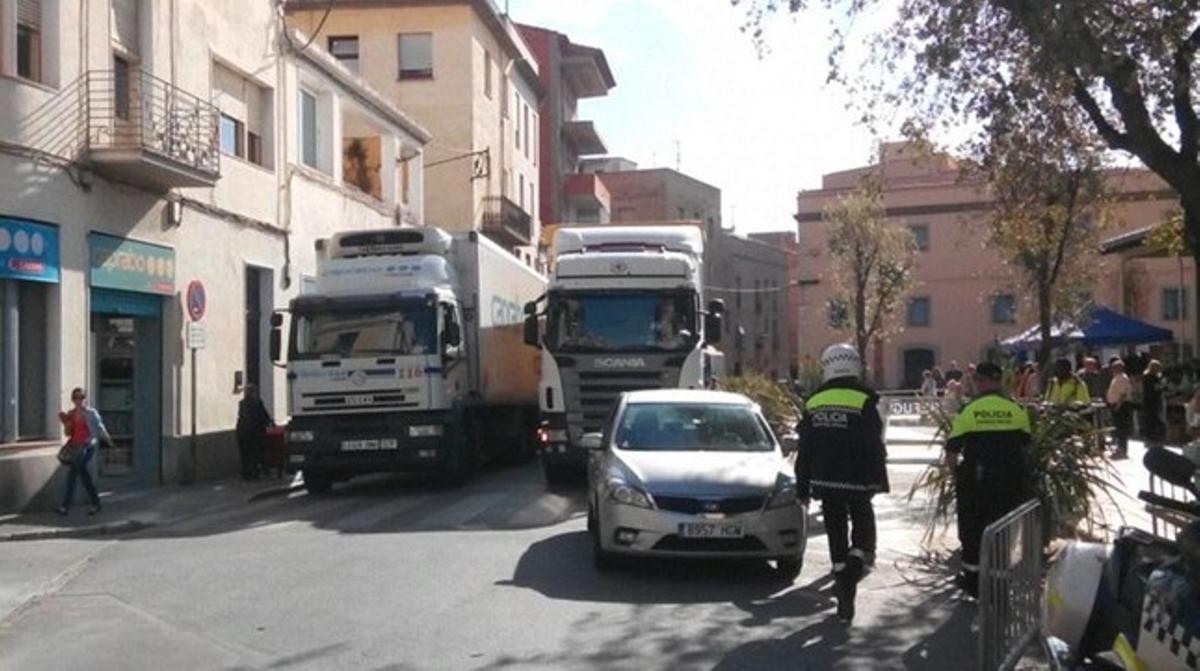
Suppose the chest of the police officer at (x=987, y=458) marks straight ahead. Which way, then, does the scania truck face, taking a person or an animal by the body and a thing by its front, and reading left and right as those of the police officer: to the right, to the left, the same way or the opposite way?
the opposite way

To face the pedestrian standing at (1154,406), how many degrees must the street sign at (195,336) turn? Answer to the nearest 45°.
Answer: approximately 90° to its left

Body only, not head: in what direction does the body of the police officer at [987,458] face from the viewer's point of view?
away from the camera

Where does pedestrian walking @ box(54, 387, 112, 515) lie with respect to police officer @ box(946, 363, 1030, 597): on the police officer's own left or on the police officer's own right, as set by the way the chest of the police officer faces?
on the police officer's own left

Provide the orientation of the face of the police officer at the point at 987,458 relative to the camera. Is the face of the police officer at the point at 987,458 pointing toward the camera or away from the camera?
away from the camera

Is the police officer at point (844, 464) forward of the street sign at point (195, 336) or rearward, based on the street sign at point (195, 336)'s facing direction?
forward

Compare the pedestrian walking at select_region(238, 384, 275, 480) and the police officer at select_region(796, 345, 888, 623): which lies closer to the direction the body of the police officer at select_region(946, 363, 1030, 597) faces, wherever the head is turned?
the pedestrian walking

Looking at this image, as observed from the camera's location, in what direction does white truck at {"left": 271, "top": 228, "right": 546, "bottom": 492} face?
facing the viewer

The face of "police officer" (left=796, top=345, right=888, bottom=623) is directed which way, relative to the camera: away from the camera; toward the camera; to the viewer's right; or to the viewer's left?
away from the camera

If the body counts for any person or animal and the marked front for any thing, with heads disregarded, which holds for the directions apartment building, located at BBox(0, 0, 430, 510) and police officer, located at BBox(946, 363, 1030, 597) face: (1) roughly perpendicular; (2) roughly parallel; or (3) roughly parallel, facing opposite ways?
roughly perpendicular

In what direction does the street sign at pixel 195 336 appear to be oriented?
toward the camera

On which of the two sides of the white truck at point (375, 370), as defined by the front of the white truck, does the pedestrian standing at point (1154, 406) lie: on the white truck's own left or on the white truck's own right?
on the white truck's own left
